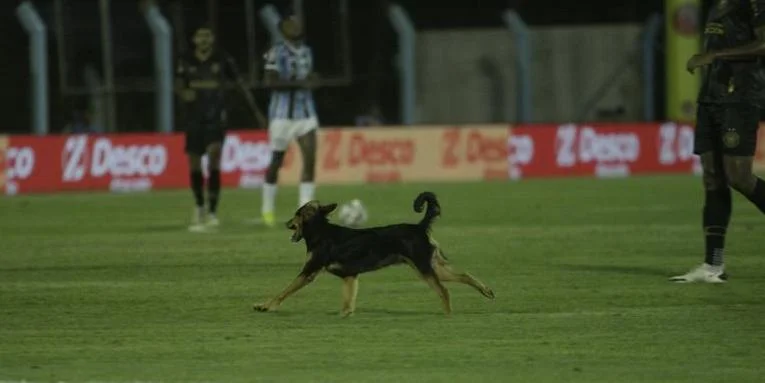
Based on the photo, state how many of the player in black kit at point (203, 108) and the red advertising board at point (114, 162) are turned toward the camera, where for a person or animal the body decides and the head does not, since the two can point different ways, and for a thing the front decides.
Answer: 2

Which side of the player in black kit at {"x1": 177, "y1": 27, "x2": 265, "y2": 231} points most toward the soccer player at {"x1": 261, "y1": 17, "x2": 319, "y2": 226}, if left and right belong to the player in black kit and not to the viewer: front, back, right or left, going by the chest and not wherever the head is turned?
left

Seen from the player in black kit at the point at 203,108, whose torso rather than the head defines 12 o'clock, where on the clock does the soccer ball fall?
The soccer ball is roughly at 10 o'clock from the player in black kit.

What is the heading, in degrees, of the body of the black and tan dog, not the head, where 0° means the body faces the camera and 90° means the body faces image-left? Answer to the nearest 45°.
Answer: approximately 90°

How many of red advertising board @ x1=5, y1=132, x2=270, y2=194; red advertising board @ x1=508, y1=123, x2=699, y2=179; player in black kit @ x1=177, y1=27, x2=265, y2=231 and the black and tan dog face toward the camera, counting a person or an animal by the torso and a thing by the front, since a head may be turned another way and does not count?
3

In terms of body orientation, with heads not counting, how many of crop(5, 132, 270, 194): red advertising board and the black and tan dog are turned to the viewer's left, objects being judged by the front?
1

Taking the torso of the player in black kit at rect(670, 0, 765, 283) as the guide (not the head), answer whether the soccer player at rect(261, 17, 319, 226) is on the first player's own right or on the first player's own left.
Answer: on the first player's own right

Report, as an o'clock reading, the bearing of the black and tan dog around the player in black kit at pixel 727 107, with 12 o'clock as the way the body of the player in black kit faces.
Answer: The black and tan dog is roughly at 12 o'clock from the player in black kit.

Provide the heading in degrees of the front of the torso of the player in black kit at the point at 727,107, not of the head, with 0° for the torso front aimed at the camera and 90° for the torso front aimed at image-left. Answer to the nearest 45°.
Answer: approximately 45°
